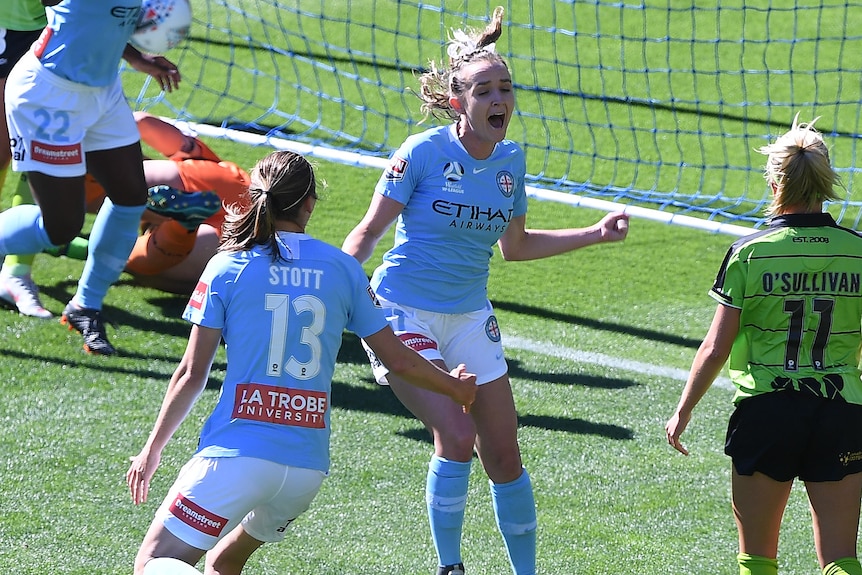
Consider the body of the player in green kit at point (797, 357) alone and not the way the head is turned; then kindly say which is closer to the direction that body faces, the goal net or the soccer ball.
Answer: the goal net

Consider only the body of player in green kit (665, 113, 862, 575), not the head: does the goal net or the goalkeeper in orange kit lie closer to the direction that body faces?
the goal net

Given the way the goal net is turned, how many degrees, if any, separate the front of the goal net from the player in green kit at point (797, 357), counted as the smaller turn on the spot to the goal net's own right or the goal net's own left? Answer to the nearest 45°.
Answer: approximately 45° to the goal net's own left

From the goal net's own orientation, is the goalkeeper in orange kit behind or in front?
in front

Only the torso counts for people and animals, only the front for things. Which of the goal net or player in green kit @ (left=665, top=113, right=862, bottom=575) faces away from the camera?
the player in green kit

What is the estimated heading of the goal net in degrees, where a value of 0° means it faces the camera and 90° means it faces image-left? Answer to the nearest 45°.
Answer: approximately 45°

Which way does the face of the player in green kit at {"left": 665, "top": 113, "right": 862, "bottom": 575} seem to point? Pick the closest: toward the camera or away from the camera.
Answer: away from the camera

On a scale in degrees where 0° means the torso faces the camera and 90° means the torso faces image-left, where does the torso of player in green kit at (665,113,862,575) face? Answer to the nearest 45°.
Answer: approximately 180°

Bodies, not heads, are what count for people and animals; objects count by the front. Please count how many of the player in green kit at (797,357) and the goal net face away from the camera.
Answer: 1

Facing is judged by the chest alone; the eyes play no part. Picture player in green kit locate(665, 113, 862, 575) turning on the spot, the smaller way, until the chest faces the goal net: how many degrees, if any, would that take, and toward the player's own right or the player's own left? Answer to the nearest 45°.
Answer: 0° — they already face it

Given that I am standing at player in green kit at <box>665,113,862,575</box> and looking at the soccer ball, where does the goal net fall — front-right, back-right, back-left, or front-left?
front-right

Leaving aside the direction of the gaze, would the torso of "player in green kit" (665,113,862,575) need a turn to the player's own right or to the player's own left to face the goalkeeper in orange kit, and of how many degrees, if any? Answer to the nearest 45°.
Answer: approximately 45° to the player's own left
